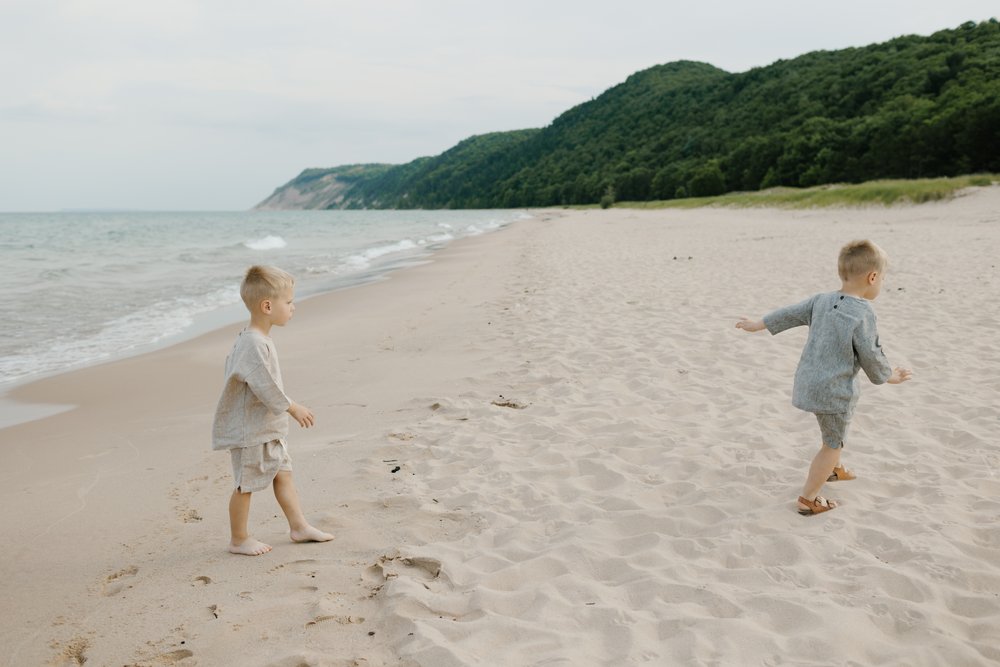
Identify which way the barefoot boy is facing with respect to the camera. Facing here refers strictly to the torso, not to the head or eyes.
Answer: to the viewer's right

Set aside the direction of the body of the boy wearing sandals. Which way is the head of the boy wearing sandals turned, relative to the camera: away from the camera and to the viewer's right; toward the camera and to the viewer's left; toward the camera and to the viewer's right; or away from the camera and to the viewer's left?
away from the camera and to the viewer's right

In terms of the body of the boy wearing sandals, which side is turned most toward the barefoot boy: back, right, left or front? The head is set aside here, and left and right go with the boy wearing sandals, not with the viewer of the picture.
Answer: back

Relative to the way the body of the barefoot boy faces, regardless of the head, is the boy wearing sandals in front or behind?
in front

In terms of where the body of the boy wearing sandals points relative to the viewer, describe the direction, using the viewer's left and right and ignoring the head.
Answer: facing away from the viewer and to the right of the viewer

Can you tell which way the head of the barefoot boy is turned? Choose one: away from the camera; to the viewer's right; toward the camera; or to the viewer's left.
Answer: to the viewer's right
